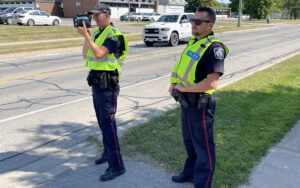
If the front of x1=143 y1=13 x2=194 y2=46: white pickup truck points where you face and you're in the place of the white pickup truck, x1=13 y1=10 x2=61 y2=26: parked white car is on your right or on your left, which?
on your right

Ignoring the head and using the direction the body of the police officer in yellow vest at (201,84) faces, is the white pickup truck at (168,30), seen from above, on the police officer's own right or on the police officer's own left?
on the police officer's own right

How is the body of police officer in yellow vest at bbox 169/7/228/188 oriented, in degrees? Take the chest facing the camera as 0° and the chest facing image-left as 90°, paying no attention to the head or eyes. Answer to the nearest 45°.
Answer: approximately 45°

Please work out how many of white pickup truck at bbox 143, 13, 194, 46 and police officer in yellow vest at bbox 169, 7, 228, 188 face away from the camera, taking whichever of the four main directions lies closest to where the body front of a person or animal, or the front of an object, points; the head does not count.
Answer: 0

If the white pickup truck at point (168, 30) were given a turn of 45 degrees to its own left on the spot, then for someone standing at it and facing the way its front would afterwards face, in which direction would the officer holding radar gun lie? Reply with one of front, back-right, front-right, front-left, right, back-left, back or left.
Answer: front

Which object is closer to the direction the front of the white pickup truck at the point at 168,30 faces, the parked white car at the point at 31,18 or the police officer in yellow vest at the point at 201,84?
the police officer in yellow vest

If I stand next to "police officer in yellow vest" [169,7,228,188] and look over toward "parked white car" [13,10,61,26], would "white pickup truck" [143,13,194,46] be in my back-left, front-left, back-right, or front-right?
front-right

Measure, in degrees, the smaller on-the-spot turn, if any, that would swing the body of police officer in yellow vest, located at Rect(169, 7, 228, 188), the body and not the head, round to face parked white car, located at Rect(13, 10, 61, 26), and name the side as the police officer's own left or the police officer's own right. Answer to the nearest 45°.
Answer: approximately 90° to the police officer's own right
